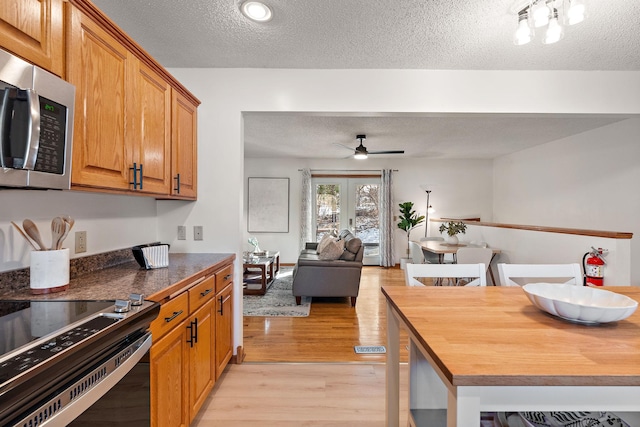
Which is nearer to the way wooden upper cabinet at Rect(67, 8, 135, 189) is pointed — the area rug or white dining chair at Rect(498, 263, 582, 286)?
the white dining chair

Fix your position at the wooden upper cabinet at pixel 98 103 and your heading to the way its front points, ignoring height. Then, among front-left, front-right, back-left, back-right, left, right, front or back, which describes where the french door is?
left

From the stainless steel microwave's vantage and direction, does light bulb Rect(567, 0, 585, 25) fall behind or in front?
in front

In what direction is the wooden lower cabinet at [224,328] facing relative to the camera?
to the viewer's right

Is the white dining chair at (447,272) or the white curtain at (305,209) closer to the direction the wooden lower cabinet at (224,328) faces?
the white dining chair

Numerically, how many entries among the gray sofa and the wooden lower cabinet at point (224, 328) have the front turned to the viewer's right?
1

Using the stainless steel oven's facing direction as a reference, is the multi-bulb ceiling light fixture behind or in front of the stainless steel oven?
in front

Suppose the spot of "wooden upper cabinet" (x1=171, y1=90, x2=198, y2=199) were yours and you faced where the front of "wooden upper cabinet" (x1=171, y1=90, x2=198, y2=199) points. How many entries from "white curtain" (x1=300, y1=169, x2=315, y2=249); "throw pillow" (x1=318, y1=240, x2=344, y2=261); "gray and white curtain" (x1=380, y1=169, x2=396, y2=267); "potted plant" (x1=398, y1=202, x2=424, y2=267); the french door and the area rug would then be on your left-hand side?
6

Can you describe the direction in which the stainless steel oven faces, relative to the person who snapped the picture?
facing the viewer and to the right of the viewer

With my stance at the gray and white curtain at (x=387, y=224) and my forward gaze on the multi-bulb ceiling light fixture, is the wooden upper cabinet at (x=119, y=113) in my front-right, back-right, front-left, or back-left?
front-right

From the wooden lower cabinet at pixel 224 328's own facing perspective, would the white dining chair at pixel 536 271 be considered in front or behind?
in front
